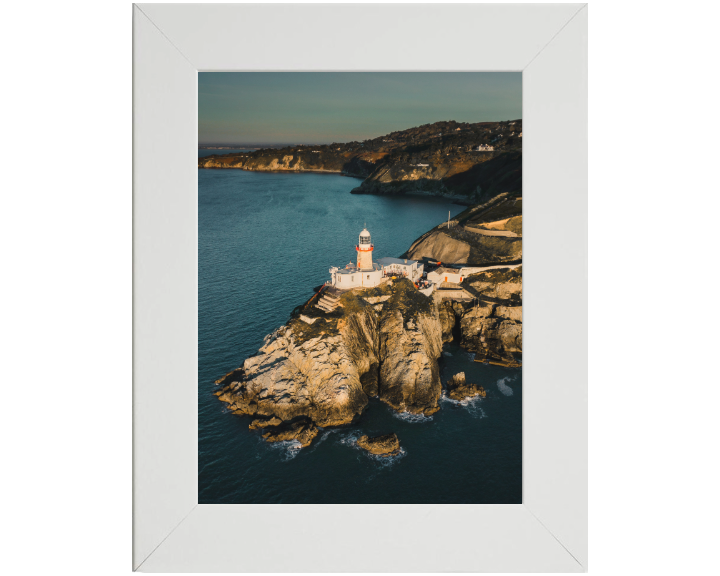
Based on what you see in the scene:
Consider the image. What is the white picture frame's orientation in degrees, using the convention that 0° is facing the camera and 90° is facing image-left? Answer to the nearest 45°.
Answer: approximately 0°
